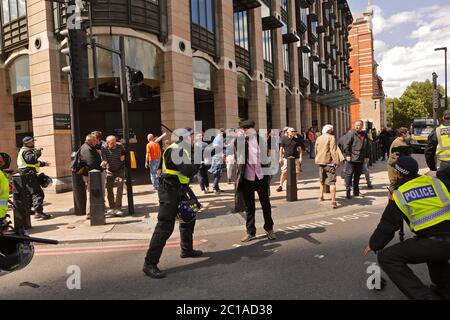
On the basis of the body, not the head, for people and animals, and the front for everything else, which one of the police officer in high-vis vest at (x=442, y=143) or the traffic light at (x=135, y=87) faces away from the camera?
the police officer in high-vis vest

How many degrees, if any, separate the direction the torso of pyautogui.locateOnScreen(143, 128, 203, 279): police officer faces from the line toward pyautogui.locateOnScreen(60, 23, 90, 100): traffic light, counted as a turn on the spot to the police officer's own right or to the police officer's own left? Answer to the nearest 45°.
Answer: approximately 135° to the police officer's own left

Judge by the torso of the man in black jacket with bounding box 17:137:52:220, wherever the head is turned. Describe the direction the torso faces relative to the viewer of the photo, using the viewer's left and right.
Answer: facing to the right of the viewer

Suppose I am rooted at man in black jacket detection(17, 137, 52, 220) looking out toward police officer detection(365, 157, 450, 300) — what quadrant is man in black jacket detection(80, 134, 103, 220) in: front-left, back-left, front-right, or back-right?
front-left

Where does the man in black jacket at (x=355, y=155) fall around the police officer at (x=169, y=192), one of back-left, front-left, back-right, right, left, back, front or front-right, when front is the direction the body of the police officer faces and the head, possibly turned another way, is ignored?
front-left

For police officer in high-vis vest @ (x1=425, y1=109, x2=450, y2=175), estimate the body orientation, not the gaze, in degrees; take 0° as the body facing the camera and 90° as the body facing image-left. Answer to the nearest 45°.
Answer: approximately 180°

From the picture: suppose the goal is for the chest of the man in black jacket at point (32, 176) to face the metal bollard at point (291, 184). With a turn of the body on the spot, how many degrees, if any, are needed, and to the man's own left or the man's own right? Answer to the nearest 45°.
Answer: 0° — they already face it

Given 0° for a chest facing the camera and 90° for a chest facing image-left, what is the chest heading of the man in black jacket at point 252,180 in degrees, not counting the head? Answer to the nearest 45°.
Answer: approximately 0°

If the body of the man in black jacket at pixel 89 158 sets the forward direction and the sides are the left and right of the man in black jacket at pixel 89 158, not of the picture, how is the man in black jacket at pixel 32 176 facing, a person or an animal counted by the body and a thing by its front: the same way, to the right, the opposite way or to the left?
the same way
